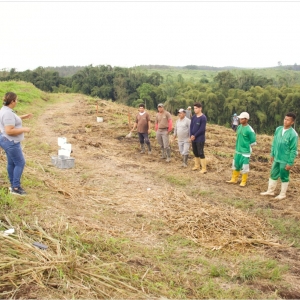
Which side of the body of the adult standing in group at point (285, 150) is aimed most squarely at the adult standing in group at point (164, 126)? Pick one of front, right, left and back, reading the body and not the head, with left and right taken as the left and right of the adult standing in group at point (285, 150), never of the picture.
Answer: right

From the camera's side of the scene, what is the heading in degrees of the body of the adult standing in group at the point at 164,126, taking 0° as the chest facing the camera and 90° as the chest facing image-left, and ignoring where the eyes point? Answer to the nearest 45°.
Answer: approximately 45°

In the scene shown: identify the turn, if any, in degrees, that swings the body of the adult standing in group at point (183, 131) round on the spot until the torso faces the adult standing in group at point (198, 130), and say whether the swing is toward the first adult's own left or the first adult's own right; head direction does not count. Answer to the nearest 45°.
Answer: approximately 90° to the first adult's own left

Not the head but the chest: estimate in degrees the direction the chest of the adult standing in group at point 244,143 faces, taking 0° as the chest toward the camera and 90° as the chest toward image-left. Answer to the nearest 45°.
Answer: approximately 45°

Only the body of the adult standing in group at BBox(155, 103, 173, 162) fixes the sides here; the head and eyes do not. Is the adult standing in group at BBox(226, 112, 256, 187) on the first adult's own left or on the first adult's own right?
on the first adult's own left

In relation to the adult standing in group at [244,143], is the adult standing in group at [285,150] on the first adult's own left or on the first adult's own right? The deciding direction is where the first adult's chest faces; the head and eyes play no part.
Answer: on the first adult's own left

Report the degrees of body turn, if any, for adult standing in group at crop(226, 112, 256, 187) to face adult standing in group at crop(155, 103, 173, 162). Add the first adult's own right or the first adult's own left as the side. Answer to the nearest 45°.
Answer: approximately 90° to the first adult's own right
